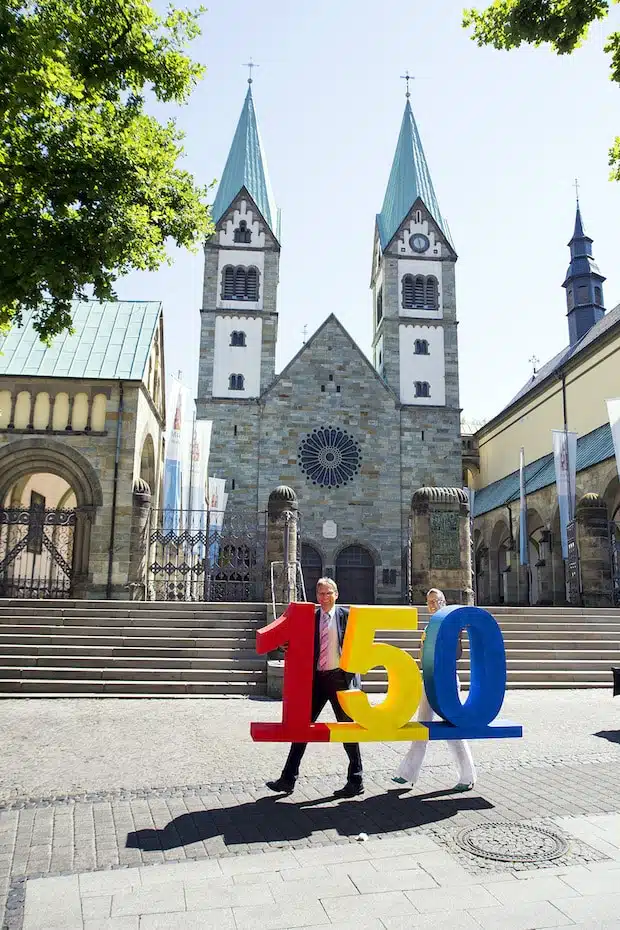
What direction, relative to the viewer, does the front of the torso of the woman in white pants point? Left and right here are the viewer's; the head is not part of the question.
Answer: facing the viewer and to the left of the viewer

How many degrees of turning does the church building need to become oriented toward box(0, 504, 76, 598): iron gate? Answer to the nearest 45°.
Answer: approximately 45° to its right

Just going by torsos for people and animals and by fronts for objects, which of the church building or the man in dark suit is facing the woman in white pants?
the church building

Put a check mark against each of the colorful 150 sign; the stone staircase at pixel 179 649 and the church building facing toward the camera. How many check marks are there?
3

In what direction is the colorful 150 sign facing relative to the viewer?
toward the camera

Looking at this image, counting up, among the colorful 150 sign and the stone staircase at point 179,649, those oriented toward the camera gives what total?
2

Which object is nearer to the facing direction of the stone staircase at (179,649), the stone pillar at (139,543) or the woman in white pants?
the woman in white pants

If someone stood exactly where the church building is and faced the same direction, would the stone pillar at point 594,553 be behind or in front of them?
in front

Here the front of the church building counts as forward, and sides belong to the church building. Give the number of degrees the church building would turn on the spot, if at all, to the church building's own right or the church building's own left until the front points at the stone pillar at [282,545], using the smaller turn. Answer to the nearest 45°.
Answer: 0° — it already faces it

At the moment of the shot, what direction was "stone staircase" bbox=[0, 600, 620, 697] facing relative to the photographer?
facing the viewer

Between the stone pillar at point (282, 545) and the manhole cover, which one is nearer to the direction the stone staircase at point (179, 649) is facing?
the manhole cover

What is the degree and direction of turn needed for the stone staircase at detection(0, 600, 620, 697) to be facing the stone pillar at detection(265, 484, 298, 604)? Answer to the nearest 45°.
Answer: approximately 135° to its left
